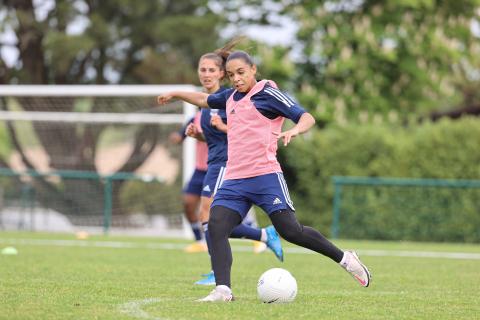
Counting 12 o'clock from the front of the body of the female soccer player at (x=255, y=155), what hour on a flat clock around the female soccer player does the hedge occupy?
The hedge is roughly at 5 o'clock from the female soccer player.

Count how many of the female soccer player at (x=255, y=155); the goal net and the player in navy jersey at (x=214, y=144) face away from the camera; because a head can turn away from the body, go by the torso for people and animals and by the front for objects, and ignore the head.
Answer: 0

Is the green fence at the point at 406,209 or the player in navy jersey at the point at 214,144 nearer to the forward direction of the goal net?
the player in navy jersey

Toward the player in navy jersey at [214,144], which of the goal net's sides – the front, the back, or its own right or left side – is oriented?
front

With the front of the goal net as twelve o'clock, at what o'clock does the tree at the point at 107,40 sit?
The tree is roughly at 6 o'clock from the goal net.

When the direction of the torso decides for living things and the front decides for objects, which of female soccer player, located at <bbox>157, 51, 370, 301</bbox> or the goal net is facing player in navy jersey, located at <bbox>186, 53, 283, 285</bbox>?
the goal net

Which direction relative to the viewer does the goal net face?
toward the camera

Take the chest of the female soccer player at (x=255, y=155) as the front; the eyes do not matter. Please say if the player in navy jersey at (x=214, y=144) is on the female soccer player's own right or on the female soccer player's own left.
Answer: on the female soccer player's own right

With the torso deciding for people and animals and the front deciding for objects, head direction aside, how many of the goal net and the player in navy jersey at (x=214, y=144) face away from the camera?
0

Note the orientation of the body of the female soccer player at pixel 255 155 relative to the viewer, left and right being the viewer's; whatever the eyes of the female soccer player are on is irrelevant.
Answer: facing the viewer and to the left of the viewer

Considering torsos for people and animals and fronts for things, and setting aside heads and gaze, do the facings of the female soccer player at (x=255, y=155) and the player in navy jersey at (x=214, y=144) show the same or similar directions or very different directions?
same or similar directions

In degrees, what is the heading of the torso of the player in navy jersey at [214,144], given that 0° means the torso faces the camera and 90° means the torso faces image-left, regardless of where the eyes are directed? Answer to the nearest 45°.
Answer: approximately 45°
